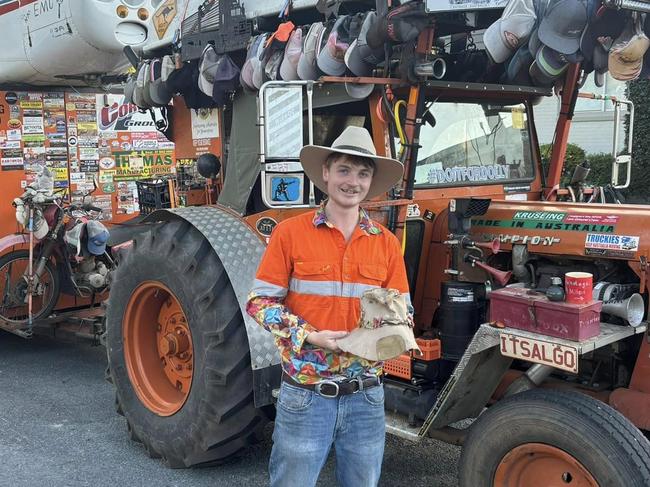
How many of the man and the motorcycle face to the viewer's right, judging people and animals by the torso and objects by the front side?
0

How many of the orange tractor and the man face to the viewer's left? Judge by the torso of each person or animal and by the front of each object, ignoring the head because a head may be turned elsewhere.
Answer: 0

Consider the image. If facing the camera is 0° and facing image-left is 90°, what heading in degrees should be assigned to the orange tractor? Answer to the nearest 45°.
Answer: approximately 315°

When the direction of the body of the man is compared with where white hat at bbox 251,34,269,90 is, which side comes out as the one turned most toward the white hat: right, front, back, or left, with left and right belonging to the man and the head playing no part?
back

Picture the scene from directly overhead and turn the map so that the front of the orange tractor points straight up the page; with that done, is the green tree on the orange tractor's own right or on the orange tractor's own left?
on the orange tractor's own left

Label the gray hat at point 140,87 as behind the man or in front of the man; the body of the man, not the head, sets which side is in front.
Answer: behind

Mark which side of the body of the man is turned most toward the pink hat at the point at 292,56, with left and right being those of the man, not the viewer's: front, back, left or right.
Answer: back

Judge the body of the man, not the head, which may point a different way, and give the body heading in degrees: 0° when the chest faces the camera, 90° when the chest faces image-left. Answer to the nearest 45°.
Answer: approximately 0°
